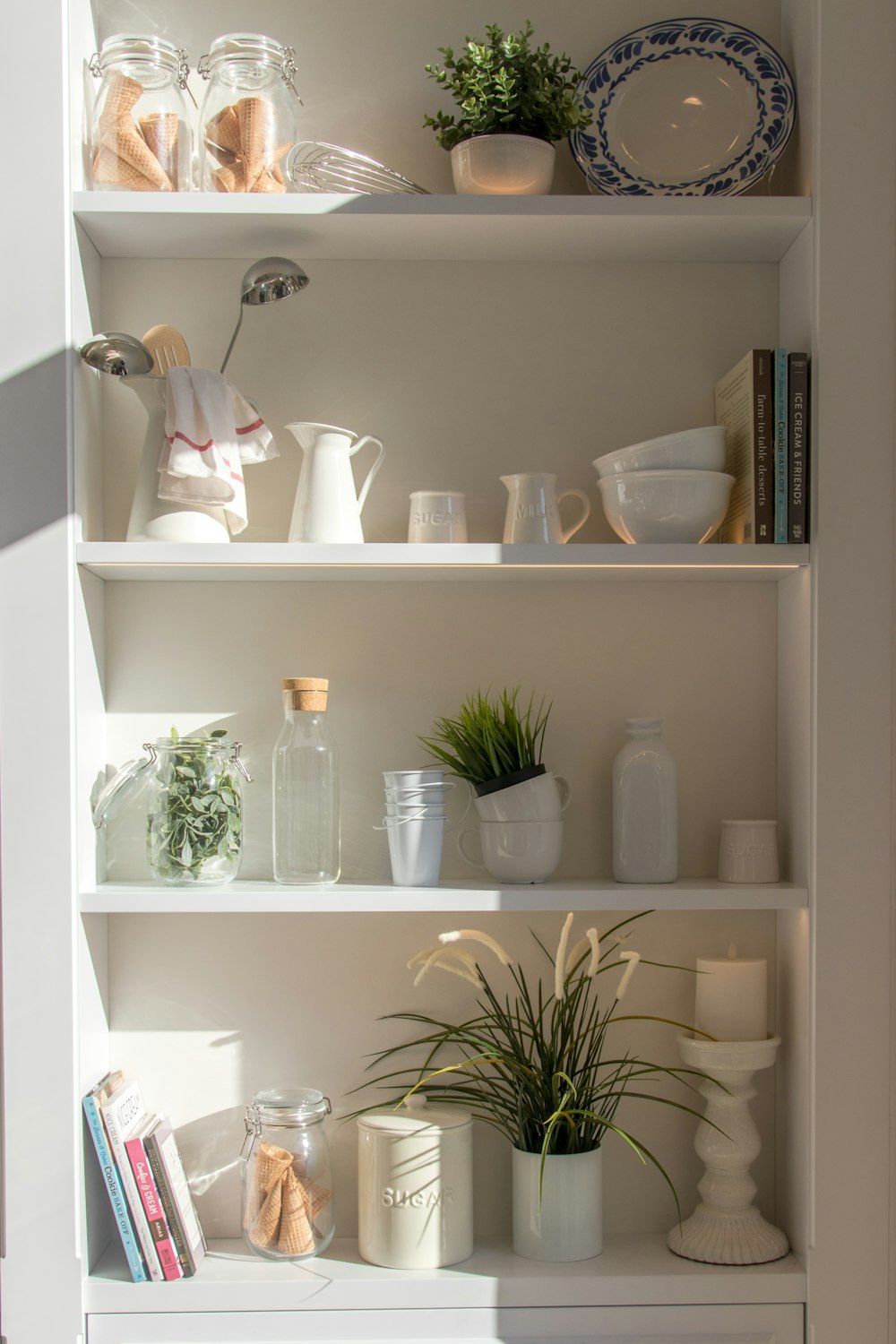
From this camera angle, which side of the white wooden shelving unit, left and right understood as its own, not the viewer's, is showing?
front

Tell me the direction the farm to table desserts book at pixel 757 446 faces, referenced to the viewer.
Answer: facing to the right of the viewer

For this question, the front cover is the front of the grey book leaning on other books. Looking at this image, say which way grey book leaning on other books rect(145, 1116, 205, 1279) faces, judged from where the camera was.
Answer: facing to the right of the viewer

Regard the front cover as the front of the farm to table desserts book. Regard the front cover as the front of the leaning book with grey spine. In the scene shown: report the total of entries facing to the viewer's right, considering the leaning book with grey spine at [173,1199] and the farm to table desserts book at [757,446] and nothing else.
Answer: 2
